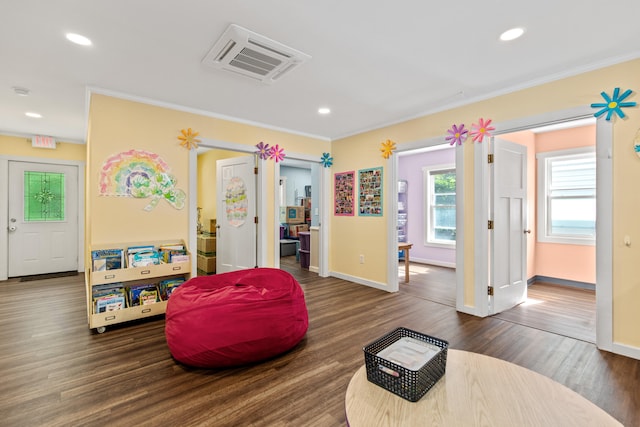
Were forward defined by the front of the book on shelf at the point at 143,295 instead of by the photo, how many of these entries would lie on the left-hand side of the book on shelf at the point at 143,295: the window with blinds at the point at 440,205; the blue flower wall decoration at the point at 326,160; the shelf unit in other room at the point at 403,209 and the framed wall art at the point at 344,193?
4

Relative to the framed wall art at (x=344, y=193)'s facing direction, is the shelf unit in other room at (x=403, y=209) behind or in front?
behind

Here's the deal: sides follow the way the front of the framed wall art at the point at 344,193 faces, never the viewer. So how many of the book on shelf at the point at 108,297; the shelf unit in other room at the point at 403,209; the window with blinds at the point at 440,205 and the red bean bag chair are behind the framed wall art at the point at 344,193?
2

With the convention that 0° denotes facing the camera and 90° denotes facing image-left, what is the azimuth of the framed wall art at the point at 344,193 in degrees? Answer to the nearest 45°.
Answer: approximately 45°

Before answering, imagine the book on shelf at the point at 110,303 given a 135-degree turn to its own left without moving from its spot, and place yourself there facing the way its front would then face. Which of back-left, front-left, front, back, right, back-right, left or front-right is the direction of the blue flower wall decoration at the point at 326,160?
front-right

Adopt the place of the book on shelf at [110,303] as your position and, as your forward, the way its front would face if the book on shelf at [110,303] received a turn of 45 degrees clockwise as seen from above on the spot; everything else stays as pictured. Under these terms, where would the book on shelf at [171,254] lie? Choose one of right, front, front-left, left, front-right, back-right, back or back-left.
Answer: back-left
